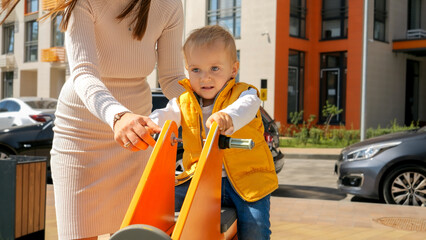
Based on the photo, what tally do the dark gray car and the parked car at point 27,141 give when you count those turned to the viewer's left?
2

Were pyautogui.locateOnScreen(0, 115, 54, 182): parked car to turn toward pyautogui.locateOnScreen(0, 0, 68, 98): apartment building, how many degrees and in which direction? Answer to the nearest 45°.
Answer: approximately 90° to its right

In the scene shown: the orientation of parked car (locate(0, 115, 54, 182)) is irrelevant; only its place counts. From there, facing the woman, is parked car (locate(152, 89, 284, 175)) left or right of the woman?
left

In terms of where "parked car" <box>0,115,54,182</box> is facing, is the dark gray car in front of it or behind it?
behind

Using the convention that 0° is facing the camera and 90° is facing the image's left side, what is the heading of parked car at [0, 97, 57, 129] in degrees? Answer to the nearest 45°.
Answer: approximately 90°

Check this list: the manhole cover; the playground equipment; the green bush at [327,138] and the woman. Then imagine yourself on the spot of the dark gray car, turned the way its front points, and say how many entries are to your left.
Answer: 3

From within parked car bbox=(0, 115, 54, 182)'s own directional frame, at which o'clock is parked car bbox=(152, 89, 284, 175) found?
parked car bbox=(152, 89, 284, 175) is roughly at 7 o'clock from parked car bbox=(0, 115, 54, 182).

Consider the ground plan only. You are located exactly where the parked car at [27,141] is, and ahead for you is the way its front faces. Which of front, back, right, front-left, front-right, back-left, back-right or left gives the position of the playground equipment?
left

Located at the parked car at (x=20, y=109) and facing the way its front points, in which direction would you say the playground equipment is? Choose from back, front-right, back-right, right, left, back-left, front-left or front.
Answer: left

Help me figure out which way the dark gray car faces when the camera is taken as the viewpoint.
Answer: facing to the left of the viewer

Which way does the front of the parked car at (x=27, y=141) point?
to the viewer's left

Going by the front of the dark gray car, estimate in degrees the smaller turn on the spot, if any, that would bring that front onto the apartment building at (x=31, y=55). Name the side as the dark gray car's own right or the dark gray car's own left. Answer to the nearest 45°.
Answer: approximately 45° to the dark gray car's own right

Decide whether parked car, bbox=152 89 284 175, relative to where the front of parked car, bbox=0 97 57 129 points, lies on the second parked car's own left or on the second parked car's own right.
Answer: on the second parked car's own left
